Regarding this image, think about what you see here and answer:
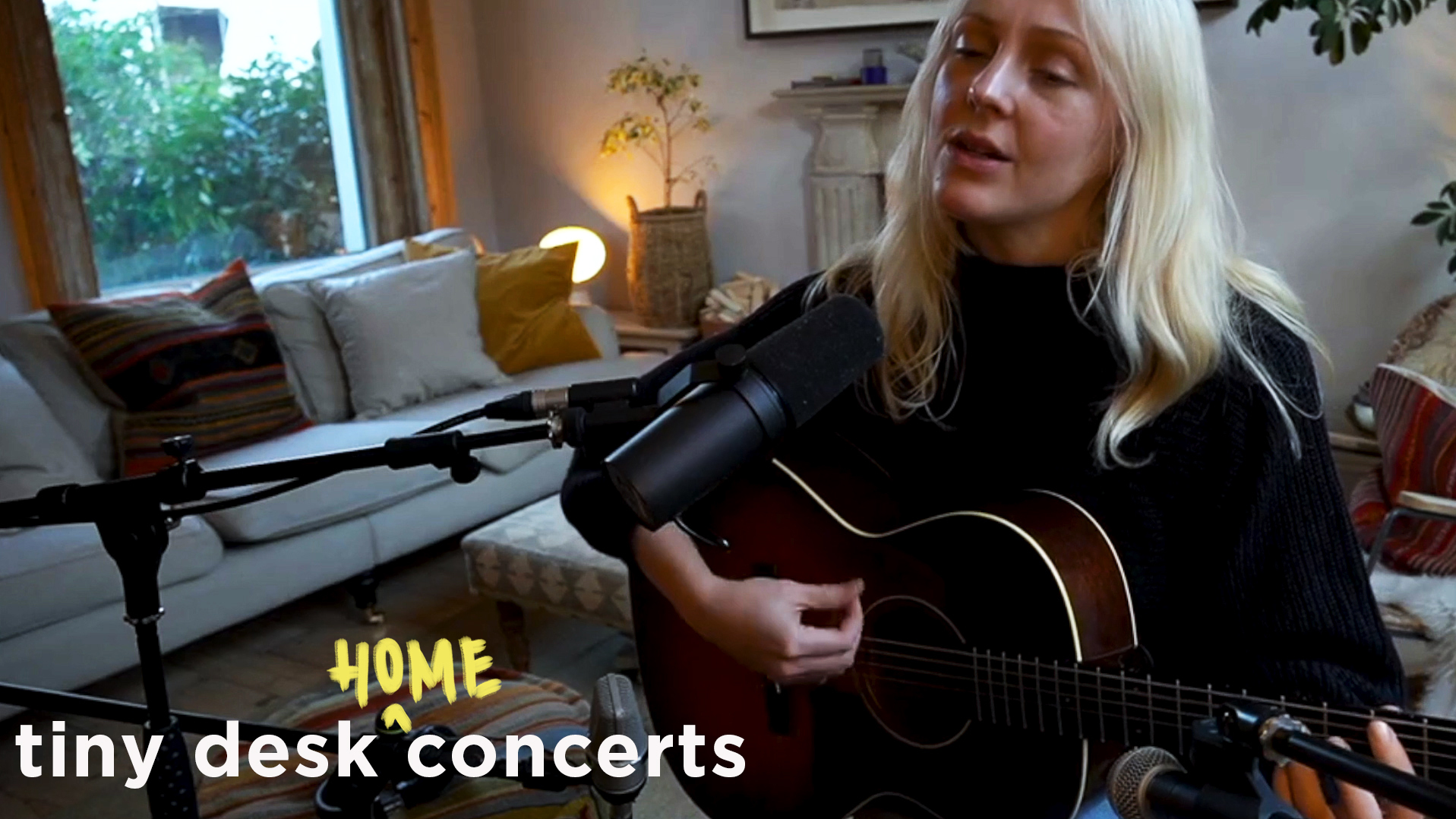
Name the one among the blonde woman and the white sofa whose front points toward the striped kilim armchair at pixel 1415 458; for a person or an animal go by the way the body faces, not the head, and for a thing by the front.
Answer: the white sofa

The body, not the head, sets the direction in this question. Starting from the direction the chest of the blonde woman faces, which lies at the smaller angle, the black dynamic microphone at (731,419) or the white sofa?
the black dynamic microphone

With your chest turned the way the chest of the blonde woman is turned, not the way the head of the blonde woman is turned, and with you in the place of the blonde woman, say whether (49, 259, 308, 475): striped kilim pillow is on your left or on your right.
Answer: on your right

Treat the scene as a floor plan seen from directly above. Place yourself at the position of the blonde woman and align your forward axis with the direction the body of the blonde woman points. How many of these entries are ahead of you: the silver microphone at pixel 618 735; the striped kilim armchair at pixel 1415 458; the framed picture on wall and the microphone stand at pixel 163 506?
2

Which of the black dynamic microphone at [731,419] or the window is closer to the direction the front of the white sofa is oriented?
the black dynamic microphone

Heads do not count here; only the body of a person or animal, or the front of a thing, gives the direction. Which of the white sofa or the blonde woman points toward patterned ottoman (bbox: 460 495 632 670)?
the white sofa

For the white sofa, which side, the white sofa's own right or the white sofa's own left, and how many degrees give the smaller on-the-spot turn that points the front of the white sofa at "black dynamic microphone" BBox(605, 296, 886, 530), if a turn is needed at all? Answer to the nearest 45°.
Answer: approximately 45° to the white sofa's own right

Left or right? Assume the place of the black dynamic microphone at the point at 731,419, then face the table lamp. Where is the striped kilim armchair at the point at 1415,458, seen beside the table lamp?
right

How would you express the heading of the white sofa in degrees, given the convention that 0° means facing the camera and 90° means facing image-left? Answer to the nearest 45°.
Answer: approximately 315°

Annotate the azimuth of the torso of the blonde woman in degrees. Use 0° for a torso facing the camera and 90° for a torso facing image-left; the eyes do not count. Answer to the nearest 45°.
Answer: approximately 45°

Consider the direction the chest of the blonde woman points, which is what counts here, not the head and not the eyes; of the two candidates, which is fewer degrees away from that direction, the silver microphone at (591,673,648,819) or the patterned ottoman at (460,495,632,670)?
the silver microphone
